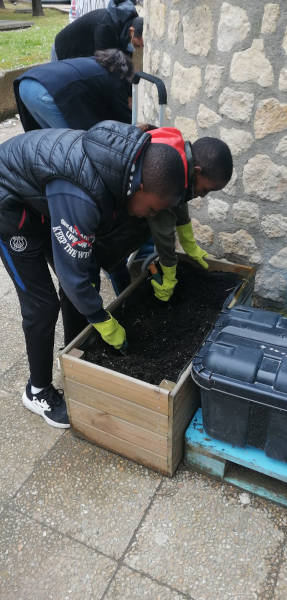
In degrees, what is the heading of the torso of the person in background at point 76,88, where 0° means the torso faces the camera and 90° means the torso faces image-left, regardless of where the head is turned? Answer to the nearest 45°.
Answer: approximately 270°

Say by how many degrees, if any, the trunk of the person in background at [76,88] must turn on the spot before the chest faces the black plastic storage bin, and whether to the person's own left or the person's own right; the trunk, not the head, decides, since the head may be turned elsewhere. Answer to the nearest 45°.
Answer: approximately 90° to the person's own right

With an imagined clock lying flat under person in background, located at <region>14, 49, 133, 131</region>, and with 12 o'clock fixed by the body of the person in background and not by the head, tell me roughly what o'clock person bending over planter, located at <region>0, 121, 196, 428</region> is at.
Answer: The person bending over planter is roughly at 3 o'clock from the person in background.

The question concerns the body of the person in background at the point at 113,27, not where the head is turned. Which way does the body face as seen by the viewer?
to the viewer's right

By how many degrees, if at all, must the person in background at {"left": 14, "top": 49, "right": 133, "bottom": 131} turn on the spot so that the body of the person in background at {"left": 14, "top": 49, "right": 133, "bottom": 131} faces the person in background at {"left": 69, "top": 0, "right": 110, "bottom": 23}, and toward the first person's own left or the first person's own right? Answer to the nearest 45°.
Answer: approximately 90° to the first person's own left
